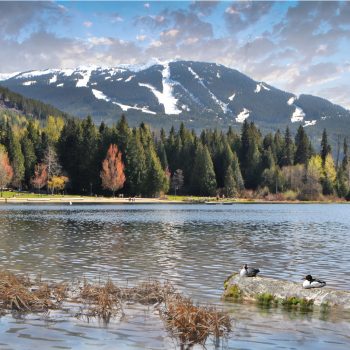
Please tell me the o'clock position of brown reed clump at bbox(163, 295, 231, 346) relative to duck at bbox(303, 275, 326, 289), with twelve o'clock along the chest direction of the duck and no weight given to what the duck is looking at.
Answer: The brown reed clump is roughly at 10 o'clock from the duck.

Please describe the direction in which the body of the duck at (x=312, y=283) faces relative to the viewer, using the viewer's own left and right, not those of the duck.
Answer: facing to the left of the viewer

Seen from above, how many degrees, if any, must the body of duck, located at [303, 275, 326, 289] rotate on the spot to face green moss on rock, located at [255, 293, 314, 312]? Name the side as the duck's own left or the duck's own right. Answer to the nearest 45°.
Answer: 0° — it already faces it

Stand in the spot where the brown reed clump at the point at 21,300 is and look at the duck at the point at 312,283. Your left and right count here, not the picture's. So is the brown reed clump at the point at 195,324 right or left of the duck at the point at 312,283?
right

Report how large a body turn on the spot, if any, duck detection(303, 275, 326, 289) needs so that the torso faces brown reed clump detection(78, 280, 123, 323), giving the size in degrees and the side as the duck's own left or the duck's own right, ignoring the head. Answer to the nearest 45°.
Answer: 0° — it already faces it
